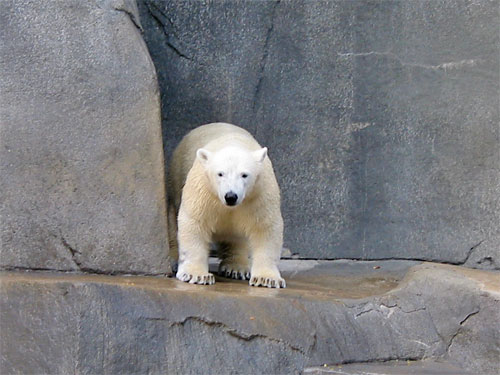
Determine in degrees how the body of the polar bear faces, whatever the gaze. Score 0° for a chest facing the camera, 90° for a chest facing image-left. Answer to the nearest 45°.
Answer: approximately 0°

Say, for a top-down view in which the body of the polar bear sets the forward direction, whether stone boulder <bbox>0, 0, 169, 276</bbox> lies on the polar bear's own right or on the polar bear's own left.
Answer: on the polar bear's own right
